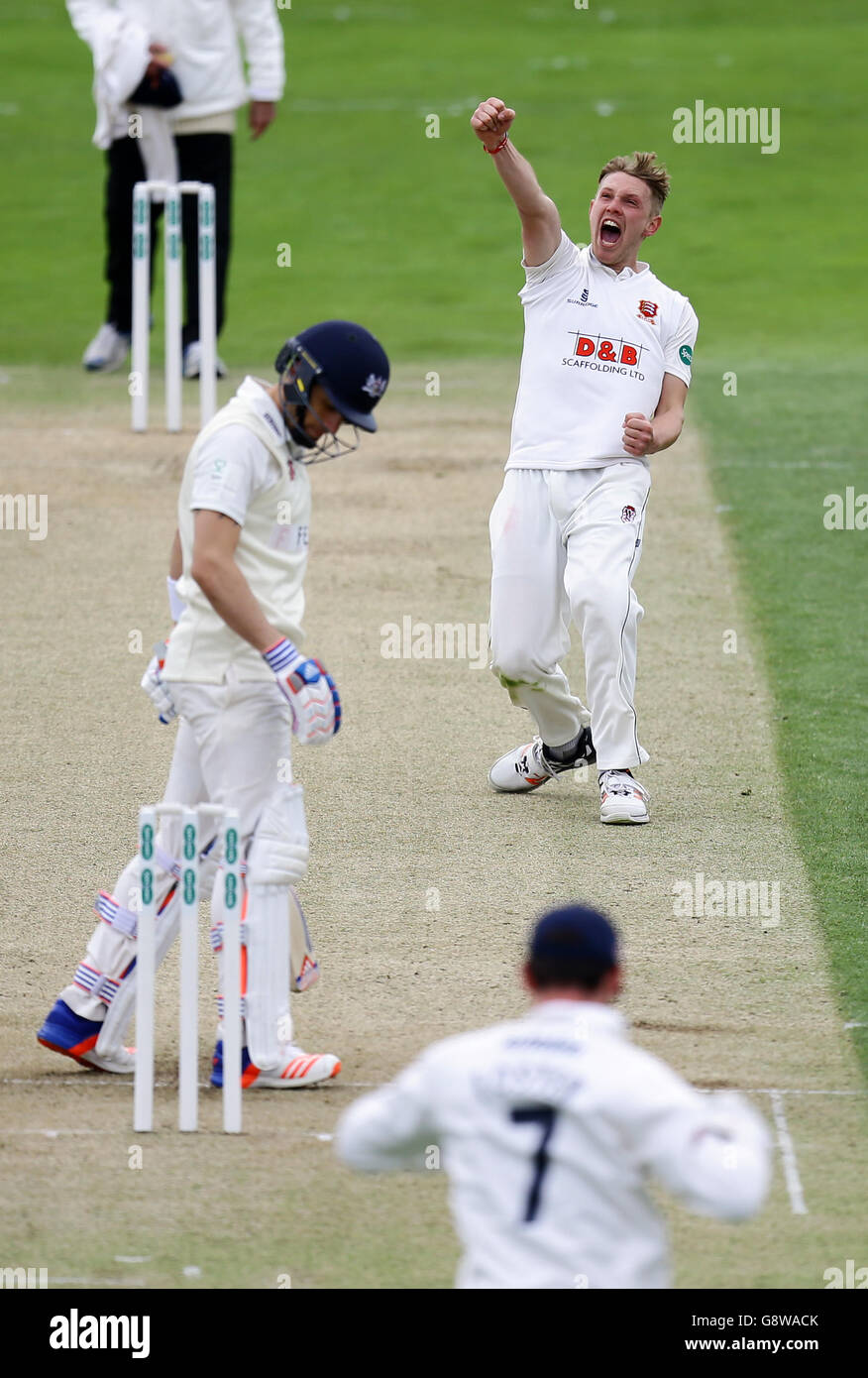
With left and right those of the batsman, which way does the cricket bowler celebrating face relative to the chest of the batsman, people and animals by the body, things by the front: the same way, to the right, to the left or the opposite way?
to the right

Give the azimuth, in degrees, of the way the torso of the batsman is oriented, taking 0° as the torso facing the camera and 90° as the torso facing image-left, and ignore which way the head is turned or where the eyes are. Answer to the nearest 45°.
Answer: approximately 270°

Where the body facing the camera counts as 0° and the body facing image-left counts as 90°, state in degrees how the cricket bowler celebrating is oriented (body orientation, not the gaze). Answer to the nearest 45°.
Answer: approximately 0°

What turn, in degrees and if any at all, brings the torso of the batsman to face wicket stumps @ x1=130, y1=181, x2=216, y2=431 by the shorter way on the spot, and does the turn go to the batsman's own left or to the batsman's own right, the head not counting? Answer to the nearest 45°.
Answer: approximately 90° to the batsman's own left

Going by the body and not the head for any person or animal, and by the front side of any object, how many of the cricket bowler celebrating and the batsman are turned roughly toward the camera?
1
